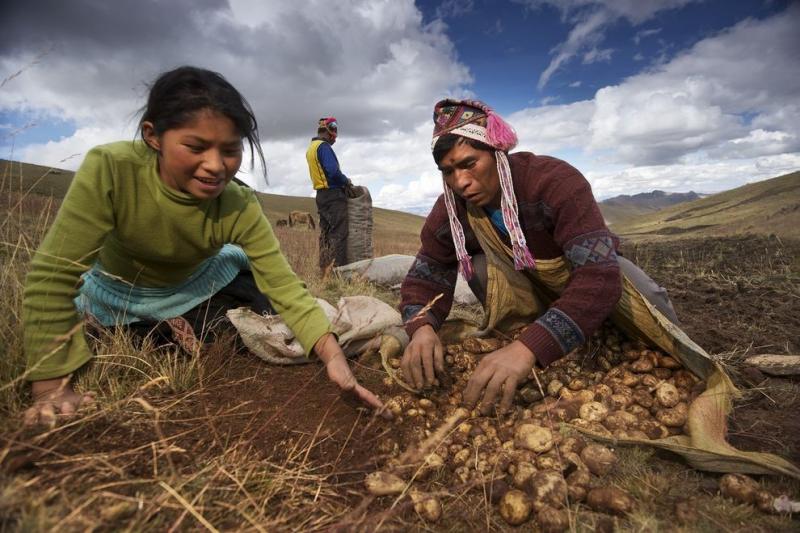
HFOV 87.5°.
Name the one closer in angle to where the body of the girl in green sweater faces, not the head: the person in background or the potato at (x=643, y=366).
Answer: the potato

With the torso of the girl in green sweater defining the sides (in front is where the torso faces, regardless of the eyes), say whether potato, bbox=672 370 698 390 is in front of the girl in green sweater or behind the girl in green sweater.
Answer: in front

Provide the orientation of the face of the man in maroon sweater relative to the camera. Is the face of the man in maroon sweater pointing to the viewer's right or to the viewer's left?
to the viewer's left

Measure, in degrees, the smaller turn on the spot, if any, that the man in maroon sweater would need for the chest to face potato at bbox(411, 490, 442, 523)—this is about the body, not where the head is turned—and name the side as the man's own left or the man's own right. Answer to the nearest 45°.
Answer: approximately 45° to the man's own left

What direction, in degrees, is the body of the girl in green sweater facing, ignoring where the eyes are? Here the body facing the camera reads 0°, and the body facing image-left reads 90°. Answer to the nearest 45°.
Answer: approximately 315°

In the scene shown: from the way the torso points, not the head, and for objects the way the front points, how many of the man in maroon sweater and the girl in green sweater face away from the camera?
0

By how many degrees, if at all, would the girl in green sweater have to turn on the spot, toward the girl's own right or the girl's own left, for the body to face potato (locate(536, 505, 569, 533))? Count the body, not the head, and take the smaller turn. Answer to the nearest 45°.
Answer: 0° — they already face it

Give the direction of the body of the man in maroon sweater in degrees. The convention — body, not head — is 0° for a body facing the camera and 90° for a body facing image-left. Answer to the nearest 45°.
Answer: approximately 45°

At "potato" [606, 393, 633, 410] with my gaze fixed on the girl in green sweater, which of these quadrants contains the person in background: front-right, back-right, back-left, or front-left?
front-right

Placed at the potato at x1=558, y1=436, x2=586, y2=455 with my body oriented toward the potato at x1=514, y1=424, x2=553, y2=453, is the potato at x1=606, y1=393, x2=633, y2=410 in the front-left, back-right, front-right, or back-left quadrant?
back-right

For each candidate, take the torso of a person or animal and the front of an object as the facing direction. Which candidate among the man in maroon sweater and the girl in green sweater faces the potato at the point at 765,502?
the girl in green sweater

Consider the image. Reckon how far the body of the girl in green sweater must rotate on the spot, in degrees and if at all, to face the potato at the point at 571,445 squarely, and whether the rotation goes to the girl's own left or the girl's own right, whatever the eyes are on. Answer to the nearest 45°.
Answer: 0° — they already face it

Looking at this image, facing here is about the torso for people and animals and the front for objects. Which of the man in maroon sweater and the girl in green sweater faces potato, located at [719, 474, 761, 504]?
the girl in green sweater

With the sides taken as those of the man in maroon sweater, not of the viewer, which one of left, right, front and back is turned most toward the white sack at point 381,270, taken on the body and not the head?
right

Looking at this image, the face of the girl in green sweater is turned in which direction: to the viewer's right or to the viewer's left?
to the viewer's right
